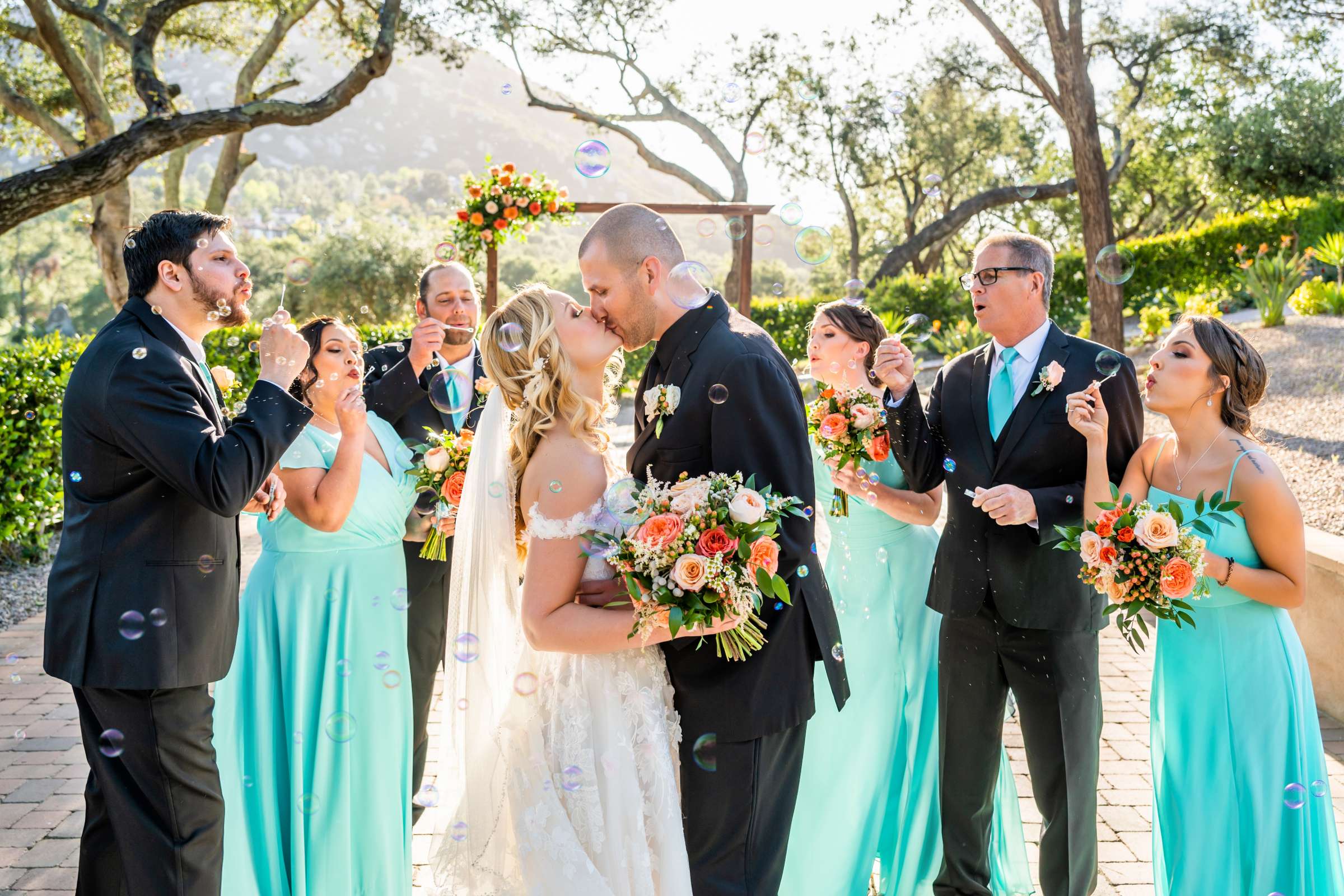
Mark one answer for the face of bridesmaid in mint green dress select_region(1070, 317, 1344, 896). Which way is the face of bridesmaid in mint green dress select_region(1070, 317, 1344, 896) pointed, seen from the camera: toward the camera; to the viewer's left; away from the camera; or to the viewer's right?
to the viewer's left

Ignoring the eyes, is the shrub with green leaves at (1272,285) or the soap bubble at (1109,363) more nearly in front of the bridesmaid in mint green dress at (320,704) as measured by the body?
the soap bubble

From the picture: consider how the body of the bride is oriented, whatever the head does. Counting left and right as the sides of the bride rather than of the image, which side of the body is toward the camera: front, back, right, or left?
right

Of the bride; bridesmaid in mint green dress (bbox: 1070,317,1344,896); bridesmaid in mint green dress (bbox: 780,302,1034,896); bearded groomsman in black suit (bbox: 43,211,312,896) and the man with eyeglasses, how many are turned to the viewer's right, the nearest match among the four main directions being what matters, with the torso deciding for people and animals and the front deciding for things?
2

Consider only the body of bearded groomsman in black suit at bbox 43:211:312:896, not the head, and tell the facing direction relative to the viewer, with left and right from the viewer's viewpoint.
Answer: facing to the right of the viewer

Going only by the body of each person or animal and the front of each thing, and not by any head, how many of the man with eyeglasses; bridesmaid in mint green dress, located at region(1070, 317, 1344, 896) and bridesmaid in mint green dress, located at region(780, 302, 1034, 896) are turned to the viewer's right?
0

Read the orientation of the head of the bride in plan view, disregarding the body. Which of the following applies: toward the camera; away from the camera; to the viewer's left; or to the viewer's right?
to the viewer's right

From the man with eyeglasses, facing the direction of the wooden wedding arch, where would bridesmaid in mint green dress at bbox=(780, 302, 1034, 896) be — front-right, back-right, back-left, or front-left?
front-left

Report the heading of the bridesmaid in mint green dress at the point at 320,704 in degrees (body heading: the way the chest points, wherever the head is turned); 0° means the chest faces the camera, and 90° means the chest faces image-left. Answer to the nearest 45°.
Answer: approximately 315°

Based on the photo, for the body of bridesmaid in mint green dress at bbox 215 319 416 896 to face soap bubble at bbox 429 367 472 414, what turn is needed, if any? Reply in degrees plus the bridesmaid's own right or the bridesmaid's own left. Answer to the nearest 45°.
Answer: approximately 90° to the bridesmaid's own left

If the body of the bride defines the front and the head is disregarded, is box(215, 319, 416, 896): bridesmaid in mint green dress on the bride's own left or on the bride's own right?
on the bride's own left

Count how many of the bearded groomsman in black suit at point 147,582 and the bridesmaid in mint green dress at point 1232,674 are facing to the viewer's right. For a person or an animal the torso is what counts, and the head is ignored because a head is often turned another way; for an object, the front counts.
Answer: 1

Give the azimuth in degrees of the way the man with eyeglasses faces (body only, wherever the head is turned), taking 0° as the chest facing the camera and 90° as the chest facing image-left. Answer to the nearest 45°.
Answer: approximately 45°

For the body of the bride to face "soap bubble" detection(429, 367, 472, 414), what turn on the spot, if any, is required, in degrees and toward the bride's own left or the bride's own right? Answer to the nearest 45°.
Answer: approximately 90° to the bride's own left

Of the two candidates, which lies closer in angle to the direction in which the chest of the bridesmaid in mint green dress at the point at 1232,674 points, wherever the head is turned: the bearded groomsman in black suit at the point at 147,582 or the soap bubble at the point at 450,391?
the bearded groomsman in black suit

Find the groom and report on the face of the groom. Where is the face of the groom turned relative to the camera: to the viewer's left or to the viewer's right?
to the viewer's left
